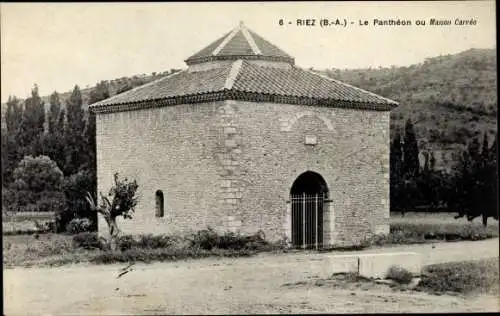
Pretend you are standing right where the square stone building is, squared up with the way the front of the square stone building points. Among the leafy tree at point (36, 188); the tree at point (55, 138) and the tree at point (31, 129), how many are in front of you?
0

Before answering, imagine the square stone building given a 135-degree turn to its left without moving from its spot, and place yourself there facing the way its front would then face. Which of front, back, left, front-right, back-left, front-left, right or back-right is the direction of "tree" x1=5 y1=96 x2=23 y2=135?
left

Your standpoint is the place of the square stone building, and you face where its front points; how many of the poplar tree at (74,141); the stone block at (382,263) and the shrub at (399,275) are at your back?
1

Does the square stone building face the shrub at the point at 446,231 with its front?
no

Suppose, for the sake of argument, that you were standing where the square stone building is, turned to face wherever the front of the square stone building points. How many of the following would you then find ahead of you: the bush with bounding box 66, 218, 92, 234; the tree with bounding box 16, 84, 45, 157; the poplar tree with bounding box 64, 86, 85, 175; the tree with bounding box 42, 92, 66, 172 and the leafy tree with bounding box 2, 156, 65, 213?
0

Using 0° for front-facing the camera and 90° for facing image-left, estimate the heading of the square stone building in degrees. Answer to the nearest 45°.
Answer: approximately 315°

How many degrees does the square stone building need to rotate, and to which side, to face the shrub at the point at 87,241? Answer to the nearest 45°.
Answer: approximately 135° to its right

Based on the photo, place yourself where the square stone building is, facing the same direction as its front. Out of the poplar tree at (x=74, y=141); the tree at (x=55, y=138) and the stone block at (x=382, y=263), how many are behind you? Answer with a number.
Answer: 2

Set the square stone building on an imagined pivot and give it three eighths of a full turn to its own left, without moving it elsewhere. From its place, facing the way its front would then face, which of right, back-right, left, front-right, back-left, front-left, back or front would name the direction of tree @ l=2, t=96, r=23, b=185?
left

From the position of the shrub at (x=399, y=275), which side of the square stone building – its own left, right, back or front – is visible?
front

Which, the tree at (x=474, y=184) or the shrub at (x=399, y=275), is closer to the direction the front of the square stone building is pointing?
the shrub
